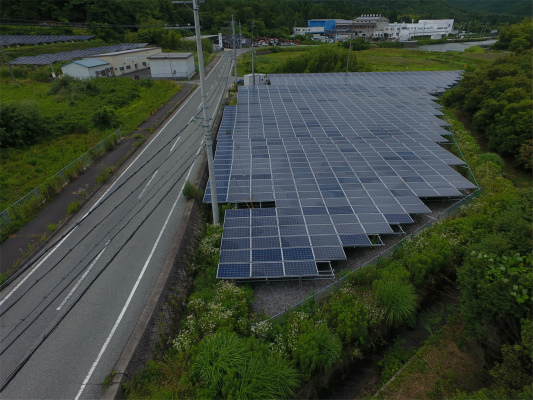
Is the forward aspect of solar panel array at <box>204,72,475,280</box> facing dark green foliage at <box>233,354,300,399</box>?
yes

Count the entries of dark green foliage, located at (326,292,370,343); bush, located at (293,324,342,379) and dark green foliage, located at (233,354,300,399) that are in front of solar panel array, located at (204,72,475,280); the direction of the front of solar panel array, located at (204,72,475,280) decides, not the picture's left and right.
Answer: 3

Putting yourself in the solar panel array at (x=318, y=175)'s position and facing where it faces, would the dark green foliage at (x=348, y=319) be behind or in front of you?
in front

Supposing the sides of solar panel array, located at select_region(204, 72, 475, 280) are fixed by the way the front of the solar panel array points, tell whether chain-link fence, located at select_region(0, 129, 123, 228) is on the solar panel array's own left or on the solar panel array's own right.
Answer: on the solar panel array's own right

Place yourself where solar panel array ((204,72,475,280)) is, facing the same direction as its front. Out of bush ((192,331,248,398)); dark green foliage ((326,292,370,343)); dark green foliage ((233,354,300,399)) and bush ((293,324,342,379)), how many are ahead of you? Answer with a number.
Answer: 4

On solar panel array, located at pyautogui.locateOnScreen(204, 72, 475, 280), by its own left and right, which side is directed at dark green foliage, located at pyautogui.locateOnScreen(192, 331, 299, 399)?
front

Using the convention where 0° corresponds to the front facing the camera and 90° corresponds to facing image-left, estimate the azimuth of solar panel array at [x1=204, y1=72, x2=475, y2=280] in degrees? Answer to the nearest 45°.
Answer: approximately 0°

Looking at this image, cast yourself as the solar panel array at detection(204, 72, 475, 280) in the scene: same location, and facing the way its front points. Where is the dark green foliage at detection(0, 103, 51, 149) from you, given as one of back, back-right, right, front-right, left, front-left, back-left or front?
right

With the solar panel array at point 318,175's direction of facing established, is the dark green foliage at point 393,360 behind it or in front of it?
in front

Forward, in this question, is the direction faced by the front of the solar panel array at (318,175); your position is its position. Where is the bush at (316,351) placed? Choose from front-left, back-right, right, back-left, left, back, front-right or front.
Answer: front

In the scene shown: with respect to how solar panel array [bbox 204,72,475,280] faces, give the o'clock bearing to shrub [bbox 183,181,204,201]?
The shrub is roughly at 2 o'clock from the solar panel array.

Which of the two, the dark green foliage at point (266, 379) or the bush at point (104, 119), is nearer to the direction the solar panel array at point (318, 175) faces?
the dark green foliage

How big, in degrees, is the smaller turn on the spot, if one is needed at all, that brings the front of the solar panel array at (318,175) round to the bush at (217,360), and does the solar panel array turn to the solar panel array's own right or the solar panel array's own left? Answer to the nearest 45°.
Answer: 0° — it already faces it
